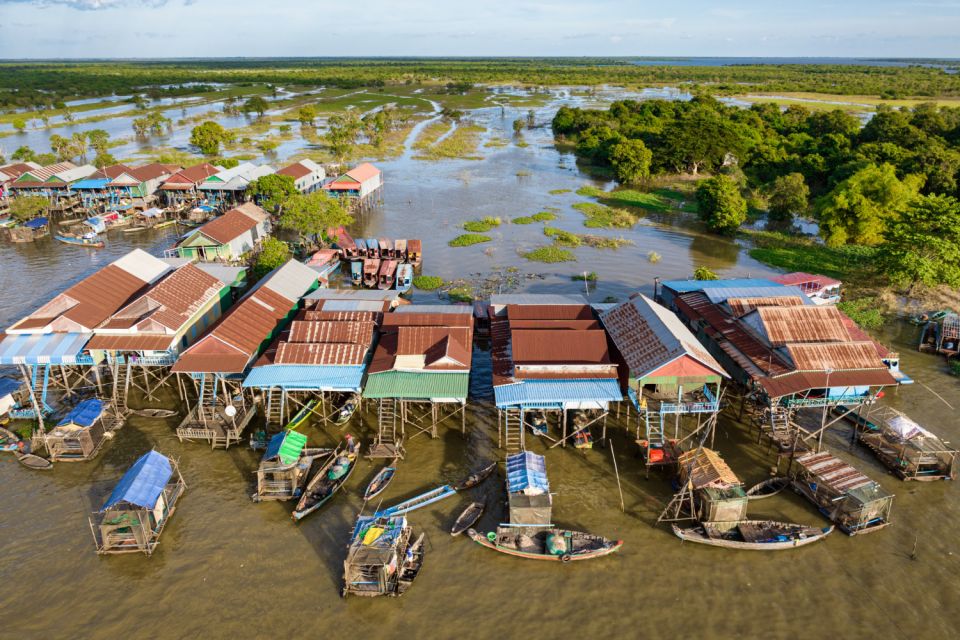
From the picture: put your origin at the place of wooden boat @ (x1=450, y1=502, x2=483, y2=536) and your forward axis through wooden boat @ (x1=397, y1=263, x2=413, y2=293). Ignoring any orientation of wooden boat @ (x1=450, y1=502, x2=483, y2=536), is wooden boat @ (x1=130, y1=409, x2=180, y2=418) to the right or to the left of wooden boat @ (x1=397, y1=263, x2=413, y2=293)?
left
